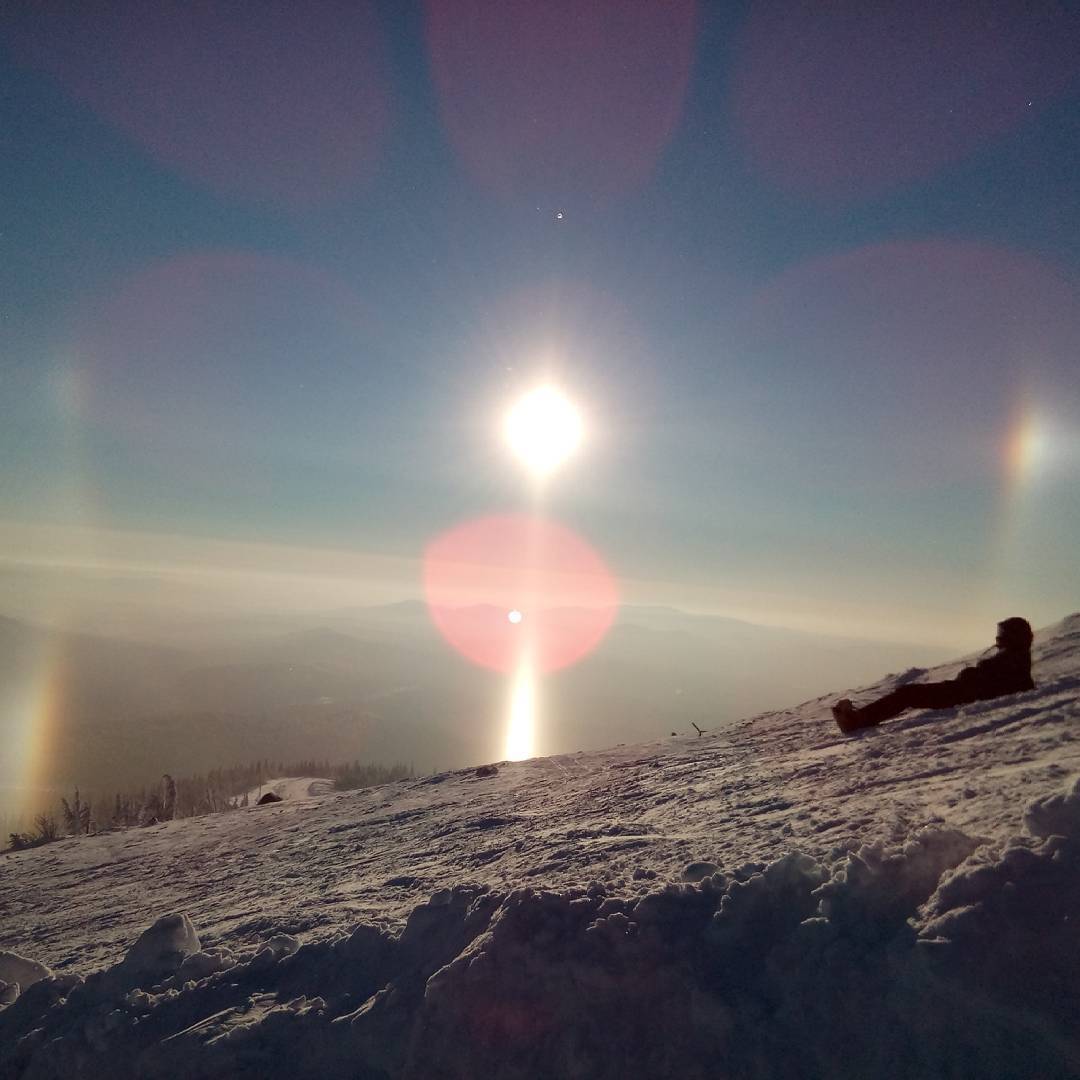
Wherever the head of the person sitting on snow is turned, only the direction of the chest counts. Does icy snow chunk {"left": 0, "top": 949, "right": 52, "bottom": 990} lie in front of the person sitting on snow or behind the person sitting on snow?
in front

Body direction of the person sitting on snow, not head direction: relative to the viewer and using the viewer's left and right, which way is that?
facing to the left of the viewer

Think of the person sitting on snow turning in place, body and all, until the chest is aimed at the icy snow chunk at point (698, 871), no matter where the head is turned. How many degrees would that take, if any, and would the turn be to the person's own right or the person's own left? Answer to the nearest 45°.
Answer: approximately 90° to the person's own left

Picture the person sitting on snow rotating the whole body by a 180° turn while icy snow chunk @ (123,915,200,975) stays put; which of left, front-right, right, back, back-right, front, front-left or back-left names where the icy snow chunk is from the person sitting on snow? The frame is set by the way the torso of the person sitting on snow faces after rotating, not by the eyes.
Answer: back-right

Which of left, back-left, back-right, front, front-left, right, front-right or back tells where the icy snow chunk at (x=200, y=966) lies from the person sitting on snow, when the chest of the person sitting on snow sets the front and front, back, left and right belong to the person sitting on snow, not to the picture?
front-left

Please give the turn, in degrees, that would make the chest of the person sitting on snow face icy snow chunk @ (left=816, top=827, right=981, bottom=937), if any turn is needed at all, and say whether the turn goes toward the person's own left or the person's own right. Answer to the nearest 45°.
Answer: approximately 90° to the person's own left

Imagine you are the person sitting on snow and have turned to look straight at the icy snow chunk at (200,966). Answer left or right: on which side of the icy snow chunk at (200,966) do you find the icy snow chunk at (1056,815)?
left

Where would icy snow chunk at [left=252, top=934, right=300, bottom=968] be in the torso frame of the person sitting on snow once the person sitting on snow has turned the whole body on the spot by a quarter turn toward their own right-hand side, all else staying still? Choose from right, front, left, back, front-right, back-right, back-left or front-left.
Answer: back-left

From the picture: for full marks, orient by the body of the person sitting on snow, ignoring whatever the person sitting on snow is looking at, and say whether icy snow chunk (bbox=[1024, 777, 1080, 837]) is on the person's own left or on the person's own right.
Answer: on the person's own left
